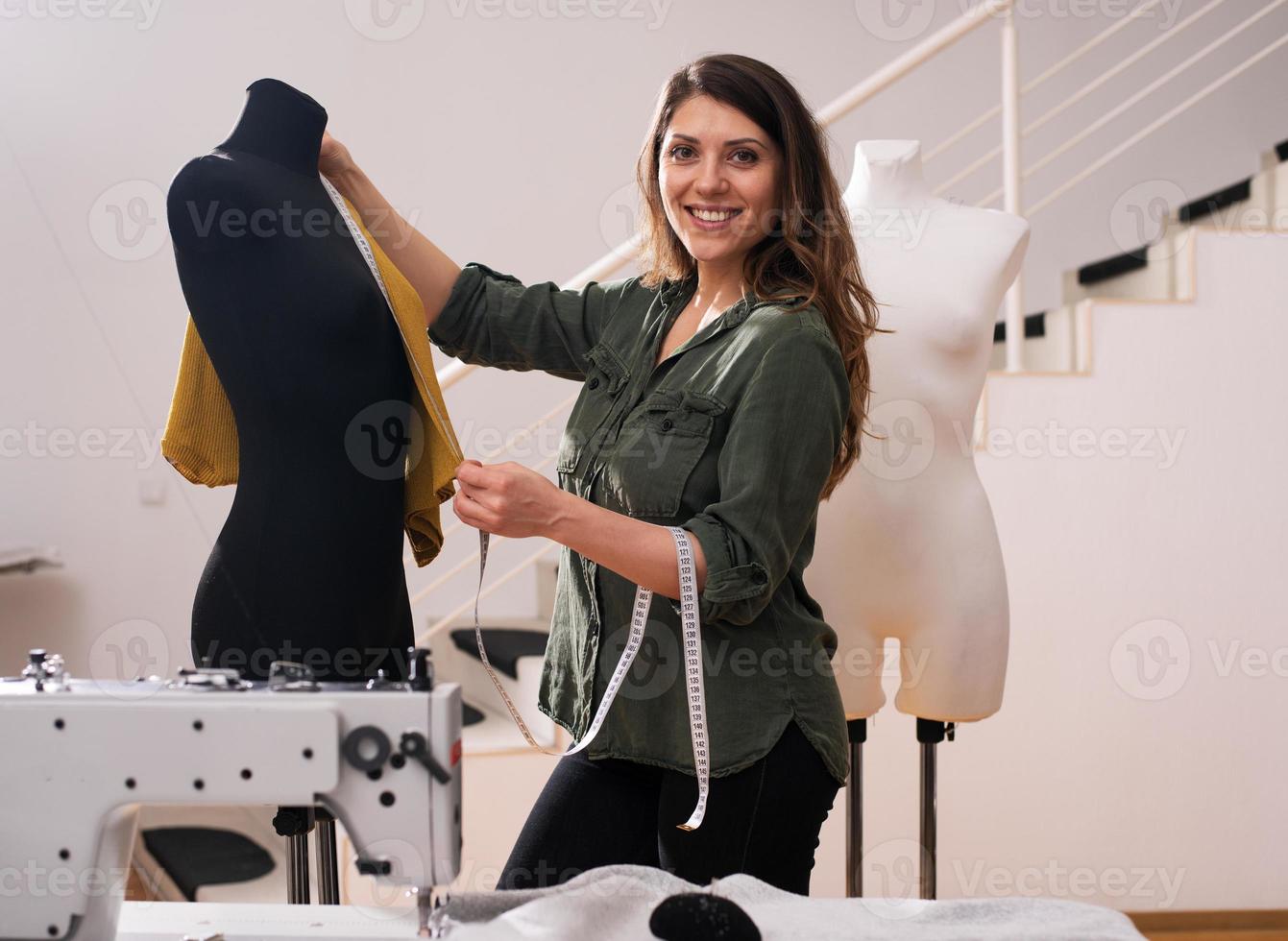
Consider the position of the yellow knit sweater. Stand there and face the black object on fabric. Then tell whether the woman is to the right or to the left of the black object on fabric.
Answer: left

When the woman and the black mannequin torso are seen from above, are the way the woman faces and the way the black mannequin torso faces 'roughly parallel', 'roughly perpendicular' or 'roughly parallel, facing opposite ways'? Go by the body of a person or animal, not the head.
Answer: roughly perpendicular

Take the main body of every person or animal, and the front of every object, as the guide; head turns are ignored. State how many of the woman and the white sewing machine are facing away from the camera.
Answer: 1

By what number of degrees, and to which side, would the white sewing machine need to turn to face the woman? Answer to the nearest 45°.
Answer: approximately 45° to its right

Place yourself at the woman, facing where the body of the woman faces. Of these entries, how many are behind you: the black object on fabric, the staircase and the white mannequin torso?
2

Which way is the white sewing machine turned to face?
away from the camera

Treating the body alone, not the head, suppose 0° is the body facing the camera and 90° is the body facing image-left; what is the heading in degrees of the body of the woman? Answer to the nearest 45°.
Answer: approximately 45°
